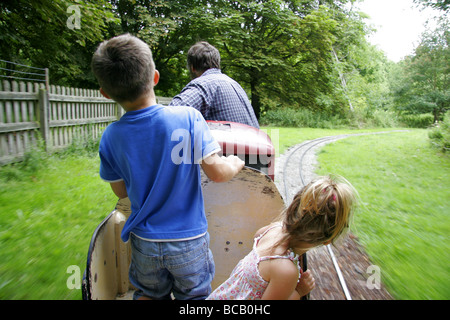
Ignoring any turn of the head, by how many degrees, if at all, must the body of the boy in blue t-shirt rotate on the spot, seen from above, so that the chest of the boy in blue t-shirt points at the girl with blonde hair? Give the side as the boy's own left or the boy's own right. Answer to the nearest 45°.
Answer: approximately 90° to the boy's own right

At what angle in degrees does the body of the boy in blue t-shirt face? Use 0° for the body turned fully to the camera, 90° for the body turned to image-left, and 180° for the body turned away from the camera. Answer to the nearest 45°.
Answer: approximately 180°

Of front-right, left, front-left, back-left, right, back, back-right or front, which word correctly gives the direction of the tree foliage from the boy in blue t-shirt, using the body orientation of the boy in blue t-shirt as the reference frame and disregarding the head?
front-right

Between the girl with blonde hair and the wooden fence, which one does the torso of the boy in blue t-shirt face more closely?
the wooden fence

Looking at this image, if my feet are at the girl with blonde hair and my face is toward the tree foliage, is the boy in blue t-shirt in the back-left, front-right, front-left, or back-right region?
back-left

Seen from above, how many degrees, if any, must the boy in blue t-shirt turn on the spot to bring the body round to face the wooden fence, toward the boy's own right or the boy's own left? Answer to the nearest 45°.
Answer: approximately 45° to the boy's own left

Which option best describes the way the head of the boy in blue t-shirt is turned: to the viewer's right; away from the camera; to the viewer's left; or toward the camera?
away from the camera
